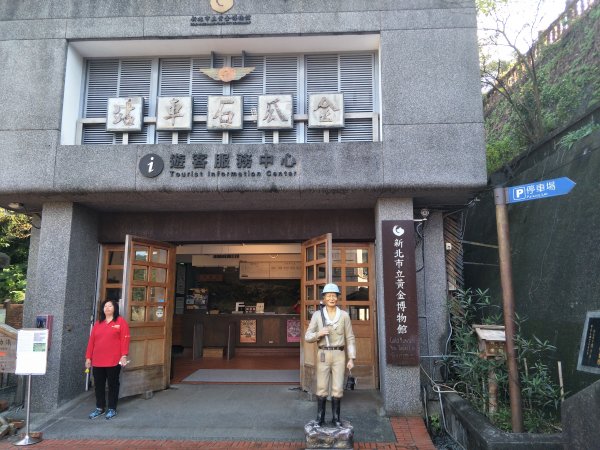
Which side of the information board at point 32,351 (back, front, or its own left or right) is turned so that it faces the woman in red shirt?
left

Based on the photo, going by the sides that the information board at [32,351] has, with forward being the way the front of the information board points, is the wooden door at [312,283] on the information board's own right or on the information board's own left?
on the information board's own left

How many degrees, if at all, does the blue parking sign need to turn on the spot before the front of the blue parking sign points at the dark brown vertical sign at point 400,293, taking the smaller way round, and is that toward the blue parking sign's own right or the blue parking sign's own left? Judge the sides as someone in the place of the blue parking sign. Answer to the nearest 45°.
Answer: approximately 135° to the blue parking sign's own right

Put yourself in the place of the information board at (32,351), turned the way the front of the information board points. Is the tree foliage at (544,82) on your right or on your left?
on your left

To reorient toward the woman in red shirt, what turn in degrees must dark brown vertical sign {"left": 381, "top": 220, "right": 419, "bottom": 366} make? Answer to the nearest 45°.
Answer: approximately 90° to its right
